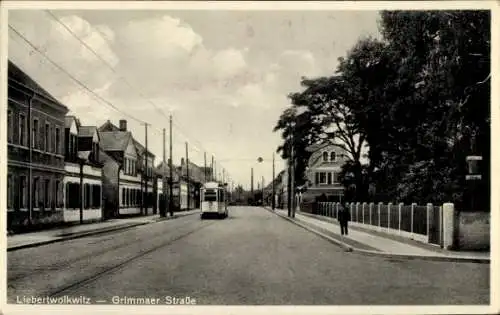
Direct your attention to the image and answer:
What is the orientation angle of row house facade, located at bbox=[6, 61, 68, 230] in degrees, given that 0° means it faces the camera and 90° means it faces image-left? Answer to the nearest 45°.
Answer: approximately 270°

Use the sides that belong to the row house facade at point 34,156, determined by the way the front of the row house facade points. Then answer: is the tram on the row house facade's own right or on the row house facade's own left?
on the row house facade's own left

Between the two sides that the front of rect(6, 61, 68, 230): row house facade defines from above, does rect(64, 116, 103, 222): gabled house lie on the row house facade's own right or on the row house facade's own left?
on the row house facade's own left

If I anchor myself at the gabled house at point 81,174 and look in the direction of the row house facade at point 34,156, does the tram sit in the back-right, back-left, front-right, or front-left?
back-left
